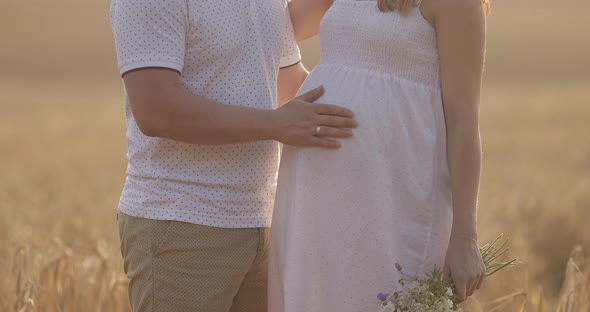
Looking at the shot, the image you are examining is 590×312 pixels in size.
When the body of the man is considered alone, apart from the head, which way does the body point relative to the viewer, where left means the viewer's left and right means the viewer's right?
facing the viewer and to the right of the viewer

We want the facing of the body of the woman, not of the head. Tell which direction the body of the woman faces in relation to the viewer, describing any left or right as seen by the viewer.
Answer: facing the viewer and to the left of the viewer

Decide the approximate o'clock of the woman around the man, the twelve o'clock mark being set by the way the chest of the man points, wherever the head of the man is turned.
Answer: The woman is roughly at 11 o'clock from the man.

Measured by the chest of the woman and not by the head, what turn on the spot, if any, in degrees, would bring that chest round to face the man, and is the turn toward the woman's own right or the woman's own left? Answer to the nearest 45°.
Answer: approximately 45° to the woman's own right

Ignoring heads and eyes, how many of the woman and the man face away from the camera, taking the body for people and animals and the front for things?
0
